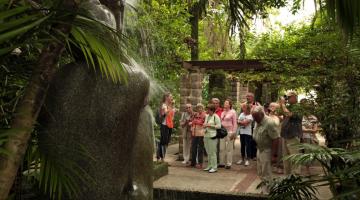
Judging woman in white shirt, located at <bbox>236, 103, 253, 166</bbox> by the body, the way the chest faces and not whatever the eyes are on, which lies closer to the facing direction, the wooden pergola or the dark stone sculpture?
the dark stone sculpture

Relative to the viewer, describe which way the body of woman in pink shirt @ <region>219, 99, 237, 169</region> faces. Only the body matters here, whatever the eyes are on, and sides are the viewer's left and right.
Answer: facing the viewer and to the left of the viewer

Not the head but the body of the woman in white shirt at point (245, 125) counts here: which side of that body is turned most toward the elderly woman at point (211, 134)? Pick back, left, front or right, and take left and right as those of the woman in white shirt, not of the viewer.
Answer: front

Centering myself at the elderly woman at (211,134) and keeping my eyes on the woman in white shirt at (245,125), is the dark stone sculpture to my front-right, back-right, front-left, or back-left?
back-right

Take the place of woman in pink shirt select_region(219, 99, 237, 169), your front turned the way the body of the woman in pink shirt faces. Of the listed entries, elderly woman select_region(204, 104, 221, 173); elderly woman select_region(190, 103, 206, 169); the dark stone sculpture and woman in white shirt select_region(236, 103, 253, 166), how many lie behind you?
1

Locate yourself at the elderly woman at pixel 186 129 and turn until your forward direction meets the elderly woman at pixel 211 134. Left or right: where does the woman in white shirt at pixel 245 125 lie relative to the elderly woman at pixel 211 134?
left

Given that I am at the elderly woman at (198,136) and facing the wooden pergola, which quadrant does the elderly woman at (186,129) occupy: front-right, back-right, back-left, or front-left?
front-left

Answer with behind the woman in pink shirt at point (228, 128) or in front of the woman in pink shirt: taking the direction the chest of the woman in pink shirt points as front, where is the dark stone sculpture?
in front

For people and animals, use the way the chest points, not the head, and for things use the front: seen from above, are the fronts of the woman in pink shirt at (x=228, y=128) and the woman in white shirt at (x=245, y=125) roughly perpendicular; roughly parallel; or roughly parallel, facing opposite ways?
roughly parallel

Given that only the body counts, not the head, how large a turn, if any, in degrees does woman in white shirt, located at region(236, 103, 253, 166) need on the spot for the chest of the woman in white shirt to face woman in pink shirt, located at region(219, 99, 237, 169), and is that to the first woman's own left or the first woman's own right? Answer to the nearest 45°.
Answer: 0° — they already face them

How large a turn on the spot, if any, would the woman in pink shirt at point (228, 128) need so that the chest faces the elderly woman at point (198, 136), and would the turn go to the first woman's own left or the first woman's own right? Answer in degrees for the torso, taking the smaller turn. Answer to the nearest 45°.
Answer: approximately 45° to the first woman's own right

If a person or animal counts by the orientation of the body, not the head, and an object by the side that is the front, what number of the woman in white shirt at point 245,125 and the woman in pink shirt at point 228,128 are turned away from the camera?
0

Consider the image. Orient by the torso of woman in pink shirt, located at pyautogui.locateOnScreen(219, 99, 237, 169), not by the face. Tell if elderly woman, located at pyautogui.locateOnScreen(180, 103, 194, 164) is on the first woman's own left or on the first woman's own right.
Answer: on the first woman's own right

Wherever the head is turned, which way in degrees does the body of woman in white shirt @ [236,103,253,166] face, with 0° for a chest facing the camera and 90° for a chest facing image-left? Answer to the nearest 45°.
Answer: approximately 45°

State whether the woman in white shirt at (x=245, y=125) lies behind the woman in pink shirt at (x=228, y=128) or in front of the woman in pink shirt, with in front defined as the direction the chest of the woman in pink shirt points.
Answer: behind

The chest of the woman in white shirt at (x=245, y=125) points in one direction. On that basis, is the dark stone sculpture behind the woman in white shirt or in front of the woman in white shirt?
in front

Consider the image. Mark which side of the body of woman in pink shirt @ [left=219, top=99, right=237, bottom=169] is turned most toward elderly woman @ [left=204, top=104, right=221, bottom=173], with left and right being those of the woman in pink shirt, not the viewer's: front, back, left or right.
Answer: front

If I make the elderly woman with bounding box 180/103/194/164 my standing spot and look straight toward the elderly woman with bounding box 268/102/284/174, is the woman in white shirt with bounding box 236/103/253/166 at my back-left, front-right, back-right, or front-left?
front-left
